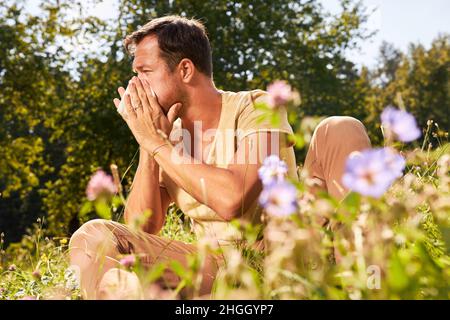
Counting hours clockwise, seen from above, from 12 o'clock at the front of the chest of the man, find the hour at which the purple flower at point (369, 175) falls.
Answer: The purple flower is roughly at 10 o'clock from the man.

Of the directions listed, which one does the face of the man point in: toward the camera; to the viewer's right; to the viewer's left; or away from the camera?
to the viewer's left

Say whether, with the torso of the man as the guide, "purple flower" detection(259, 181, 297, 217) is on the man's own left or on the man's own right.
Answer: on the man's own left

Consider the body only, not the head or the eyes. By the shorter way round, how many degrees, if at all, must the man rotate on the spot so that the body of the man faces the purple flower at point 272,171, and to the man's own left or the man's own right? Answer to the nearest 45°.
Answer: approximately 45° to the man's own left

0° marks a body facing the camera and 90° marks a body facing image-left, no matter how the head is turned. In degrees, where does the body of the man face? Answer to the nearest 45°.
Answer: approximately 45°

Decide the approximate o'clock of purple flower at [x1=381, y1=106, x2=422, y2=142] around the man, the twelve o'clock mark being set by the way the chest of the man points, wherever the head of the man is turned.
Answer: The purple flower is roughly at 10 o'clock from the man.
